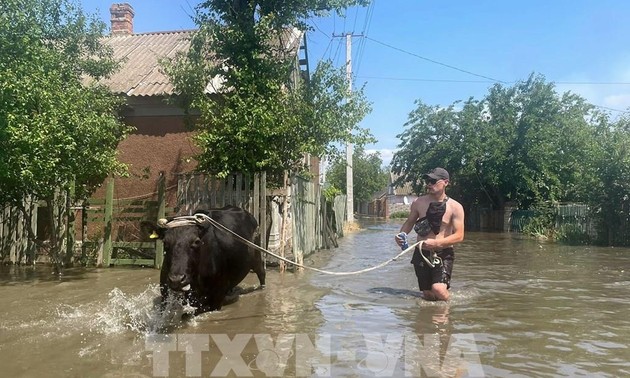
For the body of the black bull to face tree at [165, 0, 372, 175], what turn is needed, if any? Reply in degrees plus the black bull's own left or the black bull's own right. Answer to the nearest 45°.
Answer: approximately 135° to the black bull's own right

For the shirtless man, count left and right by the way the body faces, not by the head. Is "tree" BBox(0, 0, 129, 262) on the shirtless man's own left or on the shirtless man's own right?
on the shirtless man's own right

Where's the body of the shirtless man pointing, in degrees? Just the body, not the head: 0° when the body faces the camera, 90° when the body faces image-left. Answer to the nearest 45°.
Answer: approximately 45°

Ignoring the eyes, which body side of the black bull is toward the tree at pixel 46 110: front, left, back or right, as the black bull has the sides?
right

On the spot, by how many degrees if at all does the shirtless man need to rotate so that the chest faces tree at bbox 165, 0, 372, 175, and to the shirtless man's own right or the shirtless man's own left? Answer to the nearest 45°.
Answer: approximately 90° to the shirtless man's own right

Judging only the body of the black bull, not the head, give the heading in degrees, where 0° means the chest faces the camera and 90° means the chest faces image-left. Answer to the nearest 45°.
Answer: approximately 45°

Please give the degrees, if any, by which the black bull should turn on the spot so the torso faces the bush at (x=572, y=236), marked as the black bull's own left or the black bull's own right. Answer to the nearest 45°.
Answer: approximately 180°
